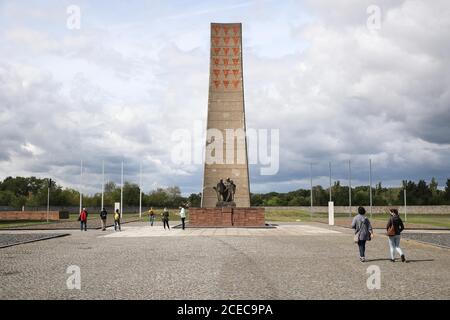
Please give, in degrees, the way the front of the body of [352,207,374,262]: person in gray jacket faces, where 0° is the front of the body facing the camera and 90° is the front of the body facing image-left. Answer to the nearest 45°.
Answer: approximately 180°

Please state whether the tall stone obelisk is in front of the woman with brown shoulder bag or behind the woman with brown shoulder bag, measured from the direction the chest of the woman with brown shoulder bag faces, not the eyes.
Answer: in front

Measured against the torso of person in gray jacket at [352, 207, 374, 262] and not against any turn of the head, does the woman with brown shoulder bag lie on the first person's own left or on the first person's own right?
on the first person's own right

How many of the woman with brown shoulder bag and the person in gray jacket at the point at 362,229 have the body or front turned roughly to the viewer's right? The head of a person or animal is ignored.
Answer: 0

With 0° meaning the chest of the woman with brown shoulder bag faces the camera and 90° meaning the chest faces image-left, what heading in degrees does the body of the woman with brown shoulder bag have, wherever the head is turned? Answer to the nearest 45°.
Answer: approximately 135°

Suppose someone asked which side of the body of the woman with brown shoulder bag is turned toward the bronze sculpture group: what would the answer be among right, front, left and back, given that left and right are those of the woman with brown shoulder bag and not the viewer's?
front

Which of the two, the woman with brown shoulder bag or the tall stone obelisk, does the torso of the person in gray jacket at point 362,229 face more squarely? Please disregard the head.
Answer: the tall stone obelisk

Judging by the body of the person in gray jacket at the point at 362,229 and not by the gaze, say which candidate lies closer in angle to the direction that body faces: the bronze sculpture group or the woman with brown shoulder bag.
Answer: the bronze sculpture group

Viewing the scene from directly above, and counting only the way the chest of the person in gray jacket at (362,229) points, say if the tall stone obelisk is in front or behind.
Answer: in front

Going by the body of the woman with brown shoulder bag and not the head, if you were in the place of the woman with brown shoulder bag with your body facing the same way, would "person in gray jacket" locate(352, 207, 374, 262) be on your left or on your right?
on your left

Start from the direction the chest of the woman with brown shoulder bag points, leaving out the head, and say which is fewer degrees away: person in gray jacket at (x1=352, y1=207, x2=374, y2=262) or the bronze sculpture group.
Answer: the bronze sculpture group
